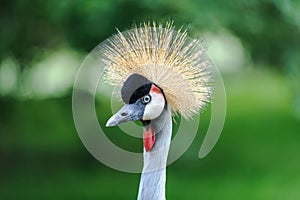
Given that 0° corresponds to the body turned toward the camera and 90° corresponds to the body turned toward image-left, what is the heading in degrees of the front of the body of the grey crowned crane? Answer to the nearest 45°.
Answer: approximately 45°
